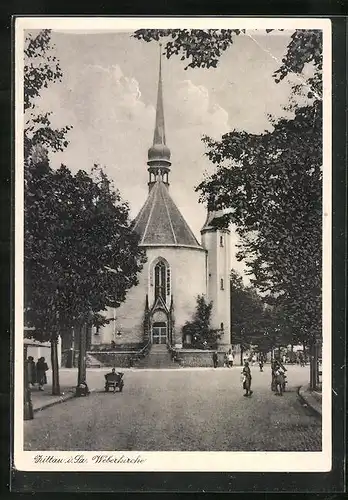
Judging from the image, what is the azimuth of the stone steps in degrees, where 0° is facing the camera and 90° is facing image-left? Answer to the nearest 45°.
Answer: approximately 0°

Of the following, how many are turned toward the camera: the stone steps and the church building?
2
